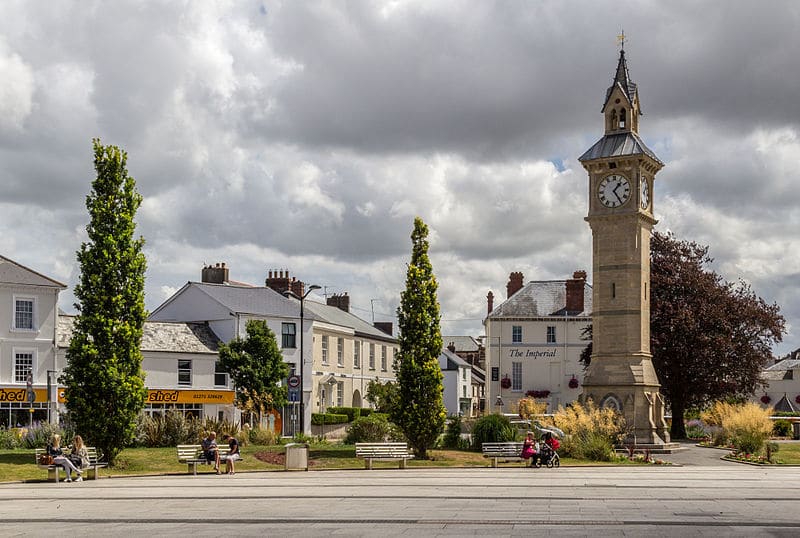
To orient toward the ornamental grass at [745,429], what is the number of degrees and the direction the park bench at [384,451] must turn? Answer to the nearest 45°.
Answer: approximately 135° to its left

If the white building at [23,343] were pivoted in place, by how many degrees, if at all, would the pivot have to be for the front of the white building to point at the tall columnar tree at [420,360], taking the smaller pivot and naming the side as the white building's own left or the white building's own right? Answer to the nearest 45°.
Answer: approximately 45° to the white building's own left

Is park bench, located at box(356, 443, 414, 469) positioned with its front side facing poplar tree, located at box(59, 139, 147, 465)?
no

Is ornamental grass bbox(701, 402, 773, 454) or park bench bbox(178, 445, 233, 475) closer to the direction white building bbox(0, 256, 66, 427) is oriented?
the park bench

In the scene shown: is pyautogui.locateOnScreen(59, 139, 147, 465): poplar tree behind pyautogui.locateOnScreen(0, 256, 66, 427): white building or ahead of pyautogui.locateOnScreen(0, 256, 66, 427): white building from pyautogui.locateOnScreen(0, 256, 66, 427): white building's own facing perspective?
ahead

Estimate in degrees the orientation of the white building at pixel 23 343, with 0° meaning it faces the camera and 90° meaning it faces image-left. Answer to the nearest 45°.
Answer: approximately 0°

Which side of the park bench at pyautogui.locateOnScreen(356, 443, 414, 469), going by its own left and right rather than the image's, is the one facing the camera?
front

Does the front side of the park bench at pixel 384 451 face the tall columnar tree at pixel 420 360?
no

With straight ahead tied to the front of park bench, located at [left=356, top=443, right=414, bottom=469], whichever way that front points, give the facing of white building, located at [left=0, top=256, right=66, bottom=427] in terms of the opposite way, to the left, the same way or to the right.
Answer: the same way

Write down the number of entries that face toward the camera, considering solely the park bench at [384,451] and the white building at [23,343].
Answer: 2

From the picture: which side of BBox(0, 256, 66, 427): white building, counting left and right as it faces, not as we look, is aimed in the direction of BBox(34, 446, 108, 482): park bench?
front

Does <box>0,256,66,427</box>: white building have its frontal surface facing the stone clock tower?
no
